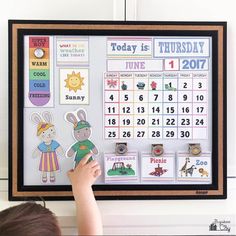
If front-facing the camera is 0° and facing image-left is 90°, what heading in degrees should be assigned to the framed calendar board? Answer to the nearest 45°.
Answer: approximately 0°

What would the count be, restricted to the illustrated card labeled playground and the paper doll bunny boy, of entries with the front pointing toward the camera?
2

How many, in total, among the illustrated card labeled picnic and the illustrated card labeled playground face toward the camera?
2

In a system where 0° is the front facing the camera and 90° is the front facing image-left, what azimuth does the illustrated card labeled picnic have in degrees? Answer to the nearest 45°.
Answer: approximately 0°
